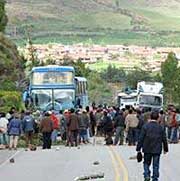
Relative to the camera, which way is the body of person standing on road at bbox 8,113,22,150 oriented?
away from the camera

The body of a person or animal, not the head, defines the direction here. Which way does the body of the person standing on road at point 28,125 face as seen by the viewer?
away from the camera

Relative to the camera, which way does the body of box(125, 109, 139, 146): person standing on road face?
away from the camera

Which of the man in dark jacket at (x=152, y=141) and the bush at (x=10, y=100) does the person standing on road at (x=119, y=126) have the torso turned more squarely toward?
the bush

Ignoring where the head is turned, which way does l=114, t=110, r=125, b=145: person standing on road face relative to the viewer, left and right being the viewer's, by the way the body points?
facing away from the viewer

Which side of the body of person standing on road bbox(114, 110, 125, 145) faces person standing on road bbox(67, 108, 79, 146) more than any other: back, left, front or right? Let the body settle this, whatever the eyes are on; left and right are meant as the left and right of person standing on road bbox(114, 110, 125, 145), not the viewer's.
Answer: left

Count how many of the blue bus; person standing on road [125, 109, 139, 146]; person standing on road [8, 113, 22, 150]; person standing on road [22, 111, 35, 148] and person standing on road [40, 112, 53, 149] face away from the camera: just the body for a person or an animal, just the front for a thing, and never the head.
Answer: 4

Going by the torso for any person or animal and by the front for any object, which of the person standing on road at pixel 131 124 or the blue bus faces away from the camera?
the person standing on road

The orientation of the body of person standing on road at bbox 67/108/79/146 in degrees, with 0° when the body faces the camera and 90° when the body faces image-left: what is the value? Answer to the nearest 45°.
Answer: approximately 180°

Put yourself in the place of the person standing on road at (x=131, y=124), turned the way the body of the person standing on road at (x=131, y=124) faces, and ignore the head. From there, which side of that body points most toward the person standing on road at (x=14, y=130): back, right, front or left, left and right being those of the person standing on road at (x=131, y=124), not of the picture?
left

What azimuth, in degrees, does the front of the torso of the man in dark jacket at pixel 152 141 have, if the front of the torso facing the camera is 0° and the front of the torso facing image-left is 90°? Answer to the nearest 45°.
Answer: approximately 180°

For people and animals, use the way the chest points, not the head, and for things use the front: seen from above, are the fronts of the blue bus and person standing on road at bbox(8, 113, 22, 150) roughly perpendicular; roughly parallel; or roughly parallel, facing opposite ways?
roughly parallel, facing opposite ways

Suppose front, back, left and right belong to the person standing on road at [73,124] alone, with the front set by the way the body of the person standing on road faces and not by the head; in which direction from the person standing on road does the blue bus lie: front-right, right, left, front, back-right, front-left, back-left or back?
front

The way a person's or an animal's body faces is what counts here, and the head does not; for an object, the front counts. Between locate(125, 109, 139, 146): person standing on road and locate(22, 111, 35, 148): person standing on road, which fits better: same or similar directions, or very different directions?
same or similar directions

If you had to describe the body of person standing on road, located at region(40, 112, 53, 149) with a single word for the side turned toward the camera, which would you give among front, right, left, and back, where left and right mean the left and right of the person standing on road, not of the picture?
back

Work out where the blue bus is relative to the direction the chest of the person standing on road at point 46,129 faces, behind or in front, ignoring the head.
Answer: in front

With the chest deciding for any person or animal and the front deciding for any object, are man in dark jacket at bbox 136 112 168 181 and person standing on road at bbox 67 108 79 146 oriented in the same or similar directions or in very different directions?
same or similar directions

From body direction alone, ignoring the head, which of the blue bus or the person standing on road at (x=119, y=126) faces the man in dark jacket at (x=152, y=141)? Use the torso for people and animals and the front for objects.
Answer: the blue bus

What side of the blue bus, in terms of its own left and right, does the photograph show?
front

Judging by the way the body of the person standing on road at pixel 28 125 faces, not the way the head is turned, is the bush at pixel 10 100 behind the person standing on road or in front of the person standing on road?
in front
